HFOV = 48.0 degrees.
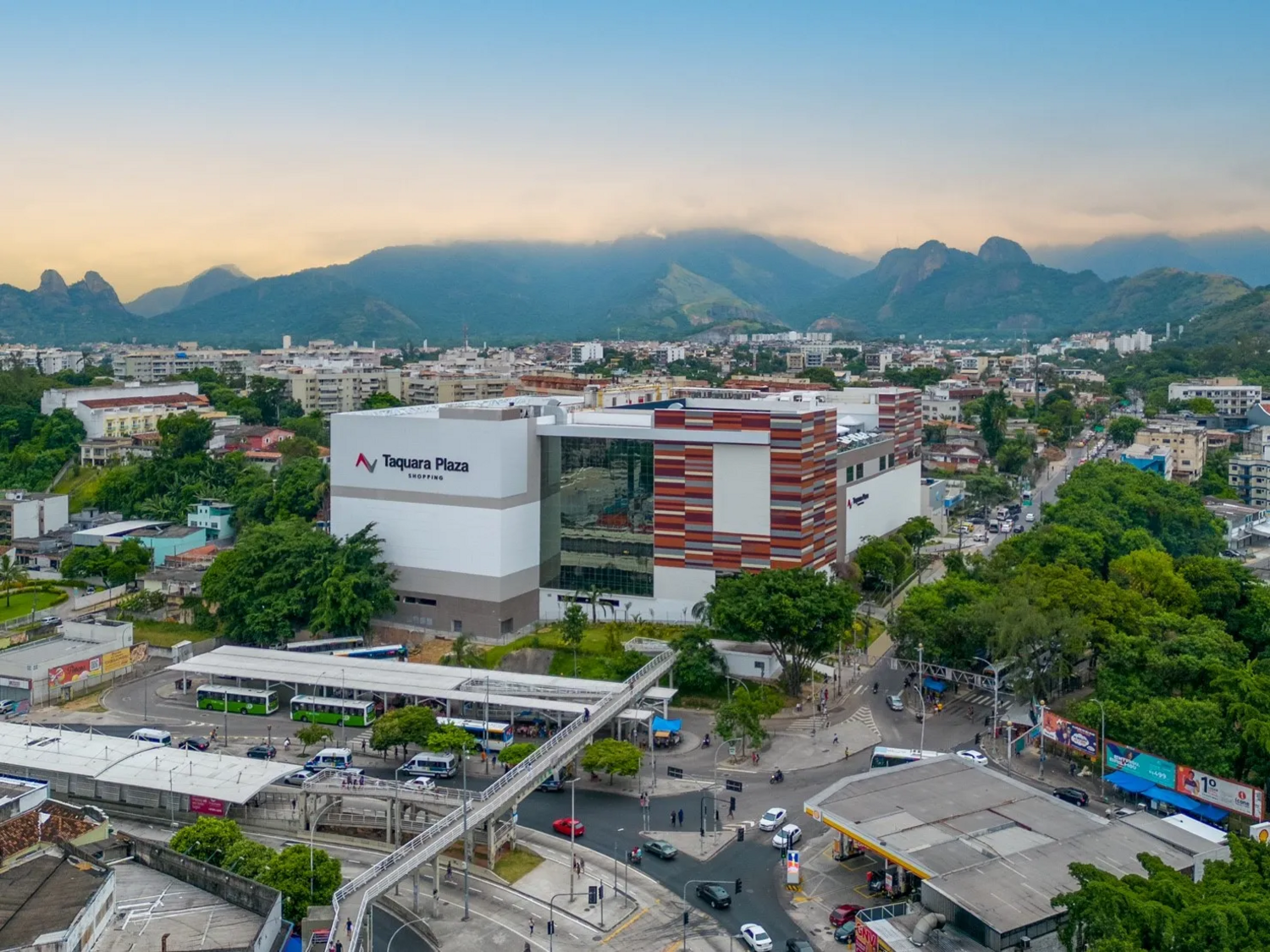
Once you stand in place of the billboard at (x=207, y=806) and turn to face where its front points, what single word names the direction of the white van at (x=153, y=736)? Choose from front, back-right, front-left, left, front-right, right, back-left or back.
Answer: back

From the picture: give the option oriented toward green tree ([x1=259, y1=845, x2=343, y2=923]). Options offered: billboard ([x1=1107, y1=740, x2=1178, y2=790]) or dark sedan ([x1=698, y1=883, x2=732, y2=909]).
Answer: the billboard

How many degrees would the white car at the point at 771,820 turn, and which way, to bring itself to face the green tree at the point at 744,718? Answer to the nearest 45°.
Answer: approximately 135° to its right

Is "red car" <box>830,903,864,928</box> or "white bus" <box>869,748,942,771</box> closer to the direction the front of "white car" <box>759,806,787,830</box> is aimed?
the red car

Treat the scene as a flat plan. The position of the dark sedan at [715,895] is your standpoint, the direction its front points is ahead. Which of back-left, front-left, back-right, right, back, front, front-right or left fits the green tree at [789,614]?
back-left

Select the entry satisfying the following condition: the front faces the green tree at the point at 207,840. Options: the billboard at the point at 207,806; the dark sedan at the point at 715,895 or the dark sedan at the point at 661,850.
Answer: the billboard

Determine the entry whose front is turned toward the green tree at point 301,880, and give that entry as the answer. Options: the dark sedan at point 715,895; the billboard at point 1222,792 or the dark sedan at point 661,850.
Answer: the billboard

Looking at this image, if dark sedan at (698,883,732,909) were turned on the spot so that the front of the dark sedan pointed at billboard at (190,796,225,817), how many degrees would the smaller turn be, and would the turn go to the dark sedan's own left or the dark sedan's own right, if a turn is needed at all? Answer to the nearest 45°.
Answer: approximately 45° to the dark sedan's own left

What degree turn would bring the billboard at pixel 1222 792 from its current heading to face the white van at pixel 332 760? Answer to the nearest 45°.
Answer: approximately 45° to its right

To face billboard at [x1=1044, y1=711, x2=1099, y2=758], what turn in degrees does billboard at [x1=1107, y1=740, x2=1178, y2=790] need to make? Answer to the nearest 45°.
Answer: approximately 90° to its right
